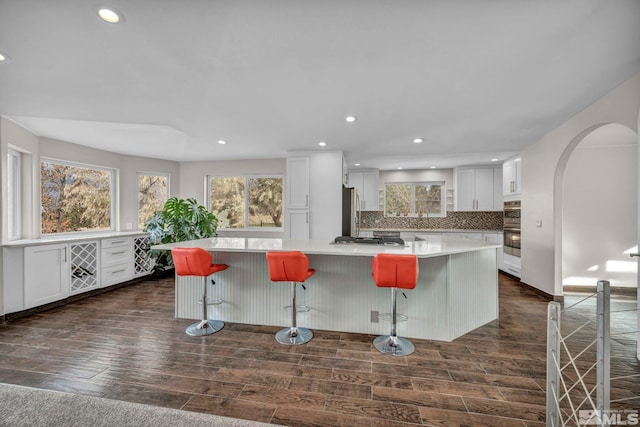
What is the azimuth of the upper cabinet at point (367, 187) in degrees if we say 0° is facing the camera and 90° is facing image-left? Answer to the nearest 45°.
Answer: approximately 0°

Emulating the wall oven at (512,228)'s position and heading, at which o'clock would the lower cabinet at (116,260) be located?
The lower cabinet is roughly at 12 o'clock from the wall oven.

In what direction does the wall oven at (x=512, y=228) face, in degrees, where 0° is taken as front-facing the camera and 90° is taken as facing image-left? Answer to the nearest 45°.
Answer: approximately 45°

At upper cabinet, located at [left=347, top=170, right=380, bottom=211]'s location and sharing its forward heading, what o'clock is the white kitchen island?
The white kitchen island is roughly at 12 o'clock from the upper cabinet.

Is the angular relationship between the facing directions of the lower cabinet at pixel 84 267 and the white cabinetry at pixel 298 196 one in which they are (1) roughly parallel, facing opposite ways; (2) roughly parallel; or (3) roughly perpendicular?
roughly perpendicular

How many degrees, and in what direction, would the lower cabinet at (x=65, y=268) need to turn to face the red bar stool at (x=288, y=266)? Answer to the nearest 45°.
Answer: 0° — it already faces it

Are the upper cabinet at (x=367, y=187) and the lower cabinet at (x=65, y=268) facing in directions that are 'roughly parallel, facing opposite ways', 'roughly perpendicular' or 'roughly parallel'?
roughly perpendicular

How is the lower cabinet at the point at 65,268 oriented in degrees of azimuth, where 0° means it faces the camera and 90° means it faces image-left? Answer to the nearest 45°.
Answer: approximately 315°

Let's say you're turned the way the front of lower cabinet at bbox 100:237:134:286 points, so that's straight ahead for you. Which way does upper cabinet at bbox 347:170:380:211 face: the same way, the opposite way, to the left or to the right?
to the right

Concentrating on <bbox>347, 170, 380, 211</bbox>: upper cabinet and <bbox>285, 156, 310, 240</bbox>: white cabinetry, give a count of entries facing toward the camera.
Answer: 2

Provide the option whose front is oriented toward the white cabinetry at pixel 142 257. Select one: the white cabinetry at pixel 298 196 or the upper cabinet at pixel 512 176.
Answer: the upper cabinet
